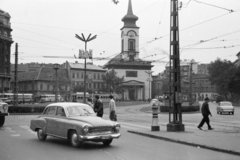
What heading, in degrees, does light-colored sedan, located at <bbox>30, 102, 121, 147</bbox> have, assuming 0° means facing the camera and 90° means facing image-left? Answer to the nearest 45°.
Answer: approximately 315°

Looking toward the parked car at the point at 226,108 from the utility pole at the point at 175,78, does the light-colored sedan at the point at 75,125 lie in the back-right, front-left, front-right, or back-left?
back-left

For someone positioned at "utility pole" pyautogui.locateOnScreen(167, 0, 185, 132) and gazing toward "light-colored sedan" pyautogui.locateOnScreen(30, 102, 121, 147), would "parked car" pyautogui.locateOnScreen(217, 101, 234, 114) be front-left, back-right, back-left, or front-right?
back-right

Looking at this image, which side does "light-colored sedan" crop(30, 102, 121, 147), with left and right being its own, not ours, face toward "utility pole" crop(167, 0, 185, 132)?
left

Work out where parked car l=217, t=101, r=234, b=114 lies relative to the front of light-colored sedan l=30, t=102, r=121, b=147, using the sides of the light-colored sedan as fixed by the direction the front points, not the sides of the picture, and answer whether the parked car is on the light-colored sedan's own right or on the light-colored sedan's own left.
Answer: on the light-colored sedan's own left
